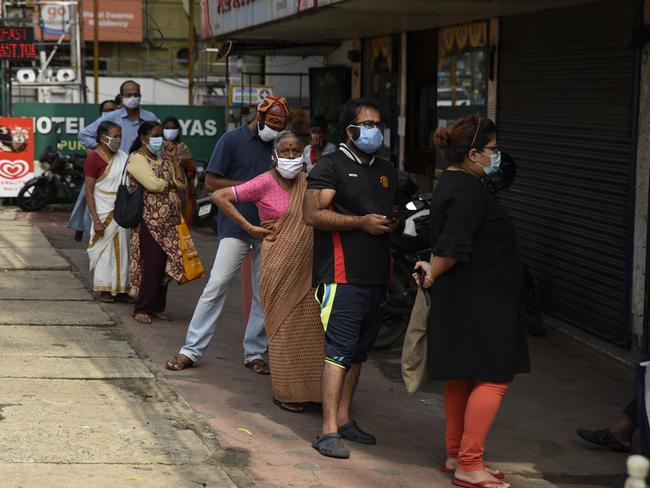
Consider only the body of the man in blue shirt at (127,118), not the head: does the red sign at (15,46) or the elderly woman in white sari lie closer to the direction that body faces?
the elderly woman in white sari

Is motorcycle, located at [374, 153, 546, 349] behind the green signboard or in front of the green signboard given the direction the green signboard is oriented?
in front

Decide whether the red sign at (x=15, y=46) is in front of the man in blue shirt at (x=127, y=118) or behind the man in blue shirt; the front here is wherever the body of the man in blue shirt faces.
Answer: behind

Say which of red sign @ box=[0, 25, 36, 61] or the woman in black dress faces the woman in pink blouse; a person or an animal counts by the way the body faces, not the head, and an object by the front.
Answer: the red sign

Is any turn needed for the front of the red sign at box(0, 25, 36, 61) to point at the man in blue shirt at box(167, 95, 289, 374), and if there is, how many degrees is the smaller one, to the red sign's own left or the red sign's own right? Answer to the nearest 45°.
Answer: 0° — it already faces them

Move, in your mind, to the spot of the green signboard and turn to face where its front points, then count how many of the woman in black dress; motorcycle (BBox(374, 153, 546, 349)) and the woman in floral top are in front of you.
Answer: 3

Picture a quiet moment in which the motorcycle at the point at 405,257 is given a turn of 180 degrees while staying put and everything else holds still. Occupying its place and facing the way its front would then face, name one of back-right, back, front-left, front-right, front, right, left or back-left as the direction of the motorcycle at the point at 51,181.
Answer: left

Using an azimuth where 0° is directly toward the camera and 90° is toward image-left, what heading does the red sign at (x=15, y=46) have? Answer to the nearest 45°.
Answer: approximately 0°

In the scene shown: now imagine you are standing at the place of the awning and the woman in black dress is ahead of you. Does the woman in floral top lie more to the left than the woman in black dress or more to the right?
right
